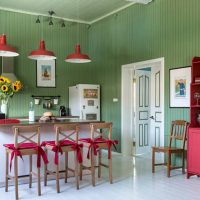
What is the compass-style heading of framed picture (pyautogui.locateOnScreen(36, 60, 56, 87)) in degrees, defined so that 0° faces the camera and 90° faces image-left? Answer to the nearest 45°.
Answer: approximately 0°

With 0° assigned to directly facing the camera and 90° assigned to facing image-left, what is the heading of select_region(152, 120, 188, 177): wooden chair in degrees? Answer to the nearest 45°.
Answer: approximately 45°

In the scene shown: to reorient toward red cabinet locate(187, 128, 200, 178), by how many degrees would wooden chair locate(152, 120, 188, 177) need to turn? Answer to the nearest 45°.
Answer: approximately 90° to its left

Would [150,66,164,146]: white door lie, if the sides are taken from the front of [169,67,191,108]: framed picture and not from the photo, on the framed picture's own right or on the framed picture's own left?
on the framed picture's own right

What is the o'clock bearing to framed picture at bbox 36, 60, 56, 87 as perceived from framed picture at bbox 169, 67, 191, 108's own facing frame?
framed picture at bbox 36, 60, 56, 87 is roughly at 2 o'clock from framed picture at bbox 169, 67, 191, 108.

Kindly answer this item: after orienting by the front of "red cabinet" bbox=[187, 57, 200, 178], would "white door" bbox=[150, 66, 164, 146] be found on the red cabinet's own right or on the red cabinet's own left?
on the red cabinet's own right

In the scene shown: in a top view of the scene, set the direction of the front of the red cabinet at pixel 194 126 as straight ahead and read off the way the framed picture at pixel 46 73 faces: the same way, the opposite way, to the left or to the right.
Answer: to the left

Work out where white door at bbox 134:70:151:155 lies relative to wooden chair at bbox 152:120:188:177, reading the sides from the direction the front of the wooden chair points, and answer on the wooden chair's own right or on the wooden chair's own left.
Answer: on the wooden chair's own right
